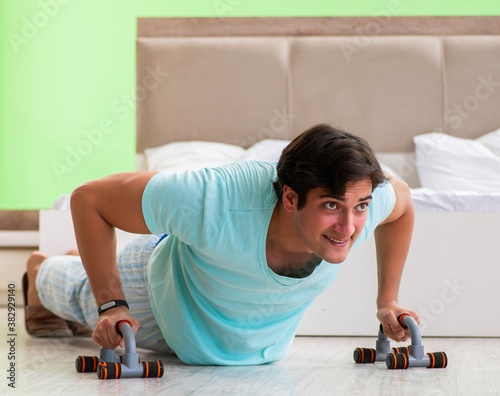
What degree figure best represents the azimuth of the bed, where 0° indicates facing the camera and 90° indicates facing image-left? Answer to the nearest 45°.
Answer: approximately 0°
